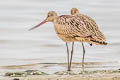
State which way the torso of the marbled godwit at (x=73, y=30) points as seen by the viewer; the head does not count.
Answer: to the viewer's left

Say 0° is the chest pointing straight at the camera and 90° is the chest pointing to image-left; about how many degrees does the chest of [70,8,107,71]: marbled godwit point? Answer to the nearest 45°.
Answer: approximately 90°

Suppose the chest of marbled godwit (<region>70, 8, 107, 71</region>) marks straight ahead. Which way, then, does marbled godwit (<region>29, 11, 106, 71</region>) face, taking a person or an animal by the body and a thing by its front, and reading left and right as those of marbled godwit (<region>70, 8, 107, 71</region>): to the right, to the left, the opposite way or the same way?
the same way
